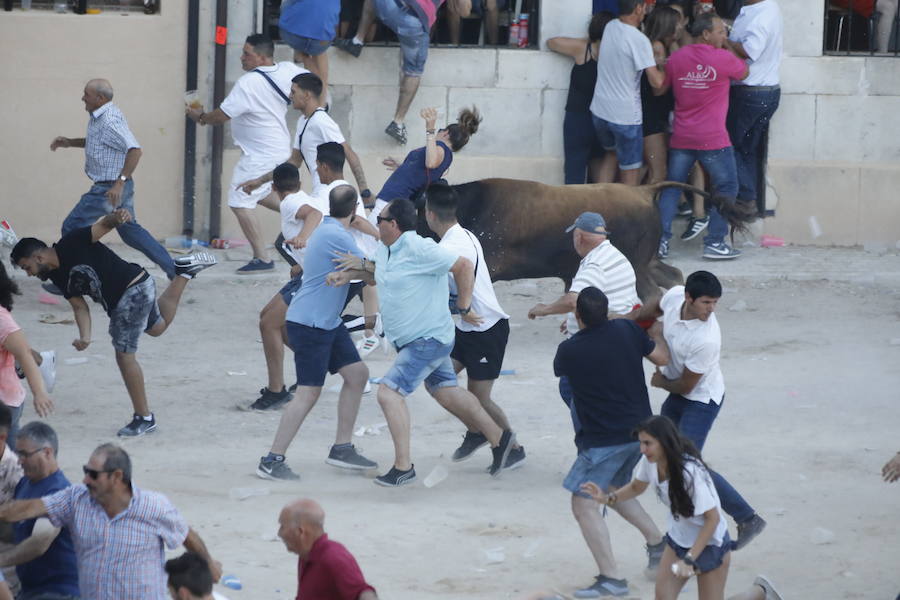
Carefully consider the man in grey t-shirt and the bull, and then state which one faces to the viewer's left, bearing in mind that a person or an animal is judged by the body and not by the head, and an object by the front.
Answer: the bull

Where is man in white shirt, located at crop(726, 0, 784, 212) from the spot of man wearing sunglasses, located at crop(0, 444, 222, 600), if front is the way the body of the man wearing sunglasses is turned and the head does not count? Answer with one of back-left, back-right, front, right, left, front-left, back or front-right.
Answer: back

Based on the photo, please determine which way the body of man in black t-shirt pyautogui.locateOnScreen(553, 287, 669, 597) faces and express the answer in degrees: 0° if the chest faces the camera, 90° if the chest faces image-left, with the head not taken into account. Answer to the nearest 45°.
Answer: approximately 135°

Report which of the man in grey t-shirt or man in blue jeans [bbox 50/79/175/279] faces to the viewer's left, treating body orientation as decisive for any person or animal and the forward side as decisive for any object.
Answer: the man in blue jeans

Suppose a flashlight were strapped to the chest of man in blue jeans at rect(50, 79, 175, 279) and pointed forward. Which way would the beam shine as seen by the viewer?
to the viewer's left

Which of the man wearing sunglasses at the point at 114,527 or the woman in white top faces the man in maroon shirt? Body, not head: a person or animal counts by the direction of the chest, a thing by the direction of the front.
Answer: the woman in white top

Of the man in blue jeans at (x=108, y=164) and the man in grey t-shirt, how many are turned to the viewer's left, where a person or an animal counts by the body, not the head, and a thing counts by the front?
1

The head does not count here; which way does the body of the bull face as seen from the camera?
to the viewer's left
